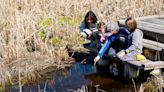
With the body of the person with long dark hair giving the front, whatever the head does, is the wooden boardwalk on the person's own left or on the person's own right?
on the person's own left

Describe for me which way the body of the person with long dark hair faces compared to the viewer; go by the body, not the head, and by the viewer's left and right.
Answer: facing the viewer
